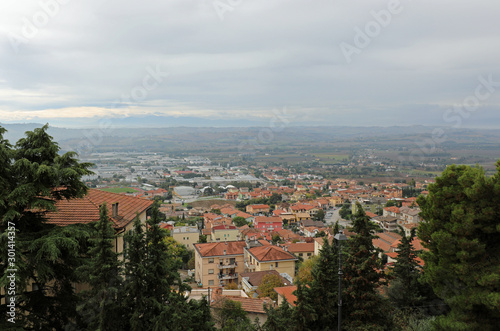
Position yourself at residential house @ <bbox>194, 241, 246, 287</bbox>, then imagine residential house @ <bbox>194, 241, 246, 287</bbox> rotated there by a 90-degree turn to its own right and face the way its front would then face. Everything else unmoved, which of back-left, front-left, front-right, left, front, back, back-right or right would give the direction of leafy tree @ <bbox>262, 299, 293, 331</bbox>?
left

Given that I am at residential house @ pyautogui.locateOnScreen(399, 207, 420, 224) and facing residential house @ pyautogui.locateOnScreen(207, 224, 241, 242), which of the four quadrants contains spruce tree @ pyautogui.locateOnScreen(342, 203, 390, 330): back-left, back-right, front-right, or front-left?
front-left

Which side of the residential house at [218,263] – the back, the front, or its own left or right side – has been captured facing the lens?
front

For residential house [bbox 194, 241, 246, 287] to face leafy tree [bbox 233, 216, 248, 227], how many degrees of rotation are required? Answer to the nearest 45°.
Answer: approximately 180°

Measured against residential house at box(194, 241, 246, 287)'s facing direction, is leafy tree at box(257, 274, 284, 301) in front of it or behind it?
in front

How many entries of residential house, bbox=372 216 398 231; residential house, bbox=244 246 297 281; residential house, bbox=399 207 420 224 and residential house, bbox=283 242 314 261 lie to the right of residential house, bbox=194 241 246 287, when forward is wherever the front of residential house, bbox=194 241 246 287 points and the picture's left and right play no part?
0

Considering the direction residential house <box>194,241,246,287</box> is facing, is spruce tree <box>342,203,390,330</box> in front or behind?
in front

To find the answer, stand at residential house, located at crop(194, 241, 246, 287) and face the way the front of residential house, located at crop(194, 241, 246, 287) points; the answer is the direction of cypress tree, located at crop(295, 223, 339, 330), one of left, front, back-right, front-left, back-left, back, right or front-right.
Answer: front

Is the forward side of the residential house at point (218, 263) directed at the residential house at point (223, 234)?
no

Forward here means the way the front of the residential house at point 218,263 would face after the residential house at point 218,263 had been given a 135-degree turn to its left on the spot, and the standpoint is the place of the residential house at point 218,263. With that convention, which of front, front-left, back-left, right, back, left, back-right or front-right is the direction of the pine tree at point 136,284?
back-right

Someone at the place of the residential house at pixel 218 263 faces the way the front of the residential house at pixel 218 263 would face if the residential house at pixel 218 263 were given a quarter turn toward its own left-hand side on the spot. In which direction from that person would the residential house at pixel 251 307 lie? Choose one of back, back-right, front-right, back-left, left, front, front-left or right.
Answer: right

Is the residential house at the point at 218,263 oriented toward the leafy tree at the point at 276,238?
no

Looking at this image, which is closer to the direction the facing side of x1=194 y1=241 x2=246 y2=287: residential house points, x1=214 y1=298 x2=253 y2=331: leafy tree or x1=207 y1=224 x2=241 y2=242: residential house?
the leafy tree

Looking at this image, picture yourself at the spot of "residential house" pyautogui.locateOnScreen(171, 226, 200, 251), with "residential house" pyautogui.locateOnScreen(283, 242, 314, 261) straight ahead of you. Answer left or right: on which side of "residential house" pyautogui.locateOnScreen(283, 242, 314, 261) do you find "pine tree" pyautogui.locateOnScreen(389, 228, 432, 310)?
right

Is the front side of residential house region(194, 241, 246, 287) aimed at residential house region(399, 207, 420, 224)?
no
